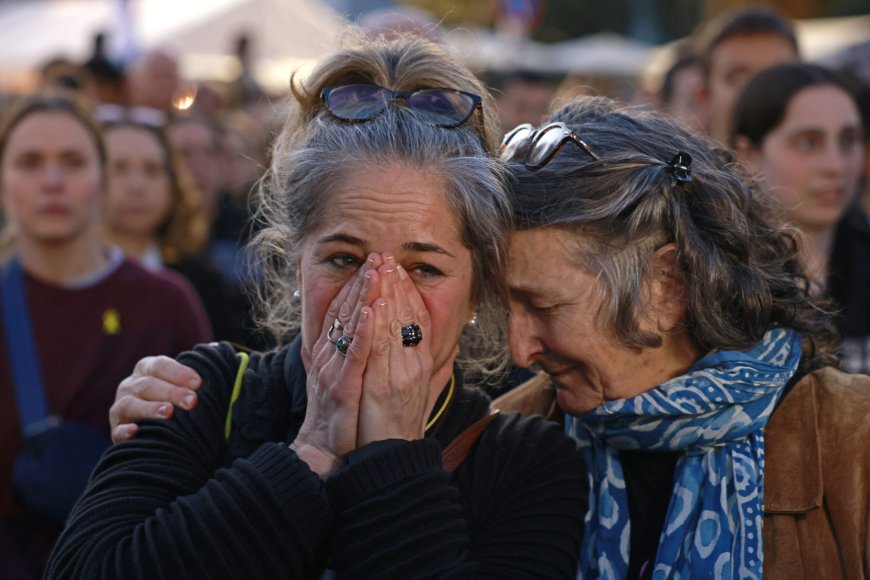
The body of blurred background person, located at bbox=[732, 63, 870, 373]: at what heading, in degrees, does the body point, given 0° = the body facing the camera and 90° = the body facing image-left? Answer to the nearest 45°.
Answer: approximately 315°

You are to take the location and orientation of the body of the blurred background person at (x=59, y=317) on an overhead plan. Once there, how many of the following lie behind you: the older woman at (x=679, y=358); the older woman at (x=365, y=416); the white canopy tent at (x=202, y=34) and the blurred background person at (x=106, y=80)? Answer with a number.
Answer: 2

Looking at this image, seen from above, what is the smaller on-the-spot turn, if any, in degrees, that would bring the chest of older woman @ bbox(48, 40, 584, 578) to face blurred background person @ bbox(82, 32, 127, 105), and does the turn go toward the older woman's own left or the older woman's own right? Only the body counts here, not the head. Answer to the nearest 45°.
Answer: approximately 180°

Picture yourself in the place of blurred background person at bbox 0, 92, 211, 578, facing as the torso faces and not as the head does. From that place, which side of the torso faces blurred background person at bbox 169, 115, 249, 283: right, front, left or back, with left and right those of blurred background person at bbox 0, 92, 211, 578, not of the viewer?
back
